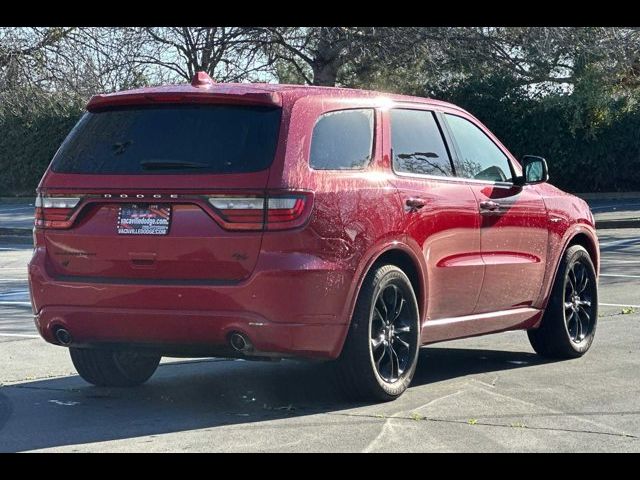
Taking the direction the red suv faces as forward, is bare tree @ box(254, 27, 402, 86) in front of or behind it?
in front

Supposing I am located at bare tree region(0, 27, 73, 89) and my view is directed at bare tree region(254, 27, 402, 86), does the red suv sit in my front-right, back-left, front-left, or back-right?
front-right

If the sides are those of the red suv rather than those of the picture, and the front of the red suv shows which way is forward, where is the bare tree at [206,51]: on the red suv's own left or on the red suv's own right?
on the red suv's own left

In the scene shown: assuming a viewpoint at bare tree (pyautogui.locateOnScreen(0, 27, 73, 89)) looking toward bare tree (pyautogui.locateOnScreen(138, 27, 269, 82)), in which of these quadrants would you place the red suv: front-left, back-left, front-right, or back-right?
front-right

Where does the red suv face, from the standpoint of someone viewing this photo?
facing away from the viewer and to the right of the viewer

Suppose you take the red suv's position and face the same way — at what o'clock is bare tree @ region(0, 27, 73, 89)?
The bare tree is roughly at 10 o'clock from the red suv.

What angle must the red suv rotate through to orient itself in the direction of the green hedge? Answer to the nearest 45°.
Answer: approximately 45° to its left
